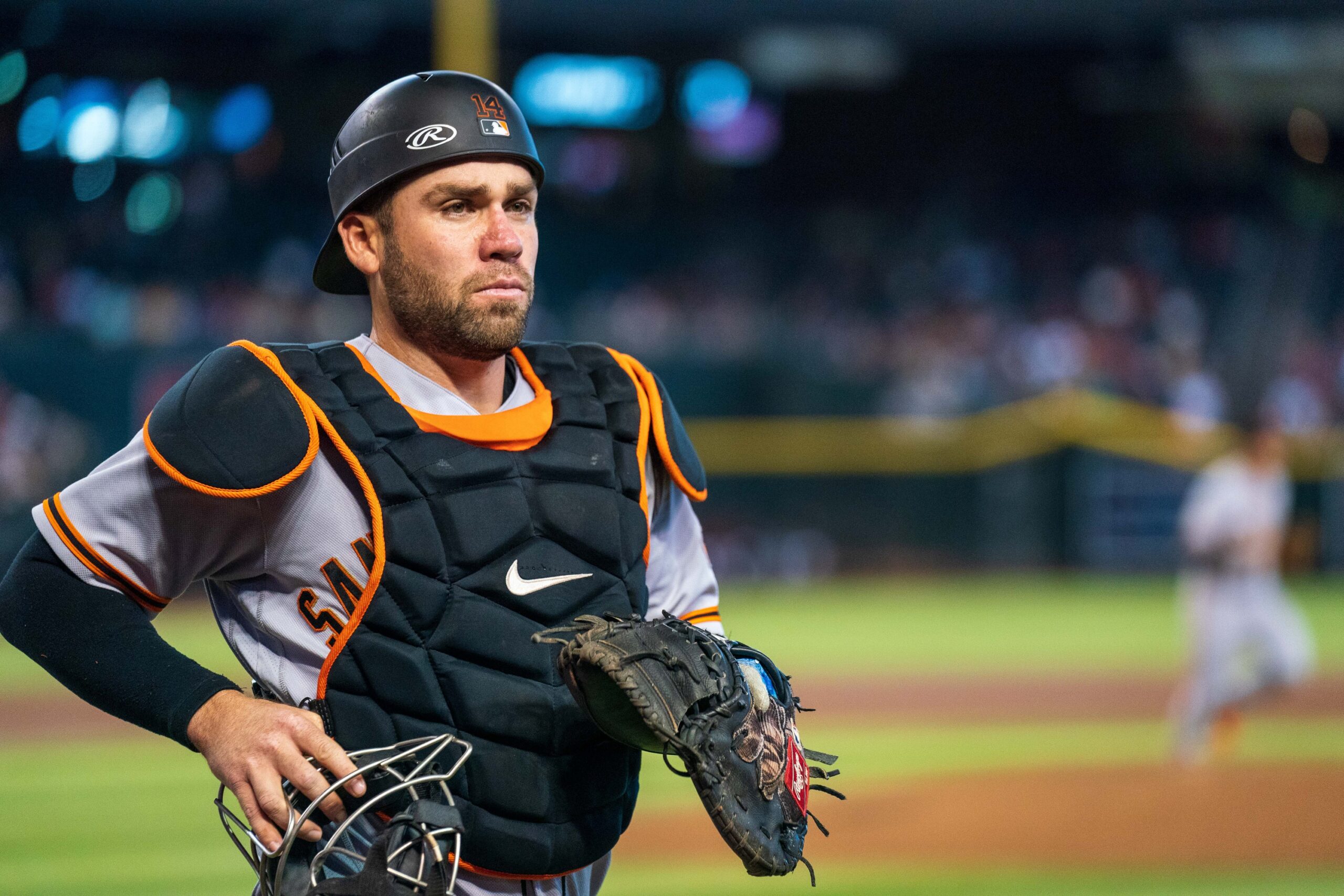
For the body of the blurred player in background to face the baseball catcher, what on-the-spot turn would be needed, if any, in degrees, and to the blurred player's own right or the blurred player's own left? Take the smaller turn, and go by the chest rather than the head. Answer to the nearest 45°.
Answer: approximately 45° to the blurred player's own right

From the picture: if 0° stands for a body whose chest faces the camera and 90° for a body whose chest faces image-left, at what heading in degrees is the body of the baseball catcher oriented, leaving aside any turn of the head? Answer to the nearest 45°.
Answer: approximately 315°

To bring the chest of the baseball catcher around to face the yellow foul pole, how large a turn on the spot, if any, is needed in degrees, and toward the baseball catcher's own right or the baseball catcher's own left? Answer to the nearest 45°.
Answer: approximately 135° to the baseball catcher's own left

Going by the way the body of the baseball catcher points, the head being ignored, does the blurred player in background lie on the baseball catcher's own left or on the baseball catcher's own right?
on the baseball catcher's own left

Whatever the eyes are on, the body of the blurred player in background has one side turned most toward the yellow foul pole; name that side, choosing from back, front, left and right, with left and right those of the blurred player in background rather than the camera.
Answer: back

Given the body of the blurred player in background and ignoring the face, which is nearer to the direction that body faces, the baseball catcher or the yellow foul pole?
the baseball catcher
